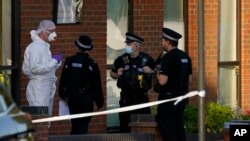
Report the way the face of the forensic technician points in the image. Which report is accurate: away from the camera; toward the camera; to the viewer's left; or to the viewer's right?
to the viewer's right

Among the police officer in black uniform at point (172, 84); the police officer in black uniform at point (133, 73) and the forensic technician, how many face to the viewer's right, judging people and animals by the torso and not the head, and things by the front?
1

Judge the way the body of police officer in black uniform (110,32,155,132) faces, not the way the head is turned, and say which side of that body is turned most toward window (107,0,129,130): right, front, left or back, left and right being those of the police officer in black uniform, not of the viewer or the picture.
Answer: back

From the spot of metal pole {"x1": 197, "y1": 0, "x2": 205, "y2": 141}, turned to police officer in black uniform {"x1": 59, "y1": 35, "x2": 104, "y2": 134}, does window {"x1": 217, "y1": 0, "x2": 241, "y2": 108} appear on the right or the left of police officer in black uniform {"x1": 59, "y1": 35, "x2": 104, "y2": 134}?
right

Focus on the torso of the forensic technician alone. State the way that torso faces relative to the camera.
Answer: to the viewer's right

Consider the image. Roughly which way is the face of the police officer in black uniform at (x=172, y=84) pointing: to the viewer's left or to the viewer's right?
to the viewer's left

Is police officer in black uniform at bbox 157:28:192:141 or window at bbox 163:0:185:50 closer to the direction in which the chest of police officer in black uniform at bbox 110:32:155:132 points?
the police officer in black uniform

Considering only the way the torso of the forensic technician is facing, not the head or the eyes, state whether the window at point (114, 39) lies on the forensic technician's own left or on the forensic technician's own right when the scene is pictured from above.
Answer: on the forensic technician's own left

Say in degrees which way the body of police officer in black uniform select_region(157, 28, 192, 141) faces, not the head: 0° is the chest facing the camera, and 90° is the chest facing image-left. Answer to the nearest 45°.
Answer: approximately 135°

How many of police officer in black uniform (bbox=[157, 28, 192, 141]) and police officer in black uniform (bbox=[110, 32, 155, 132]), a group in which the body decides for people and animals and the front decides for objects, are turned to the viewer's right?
0
